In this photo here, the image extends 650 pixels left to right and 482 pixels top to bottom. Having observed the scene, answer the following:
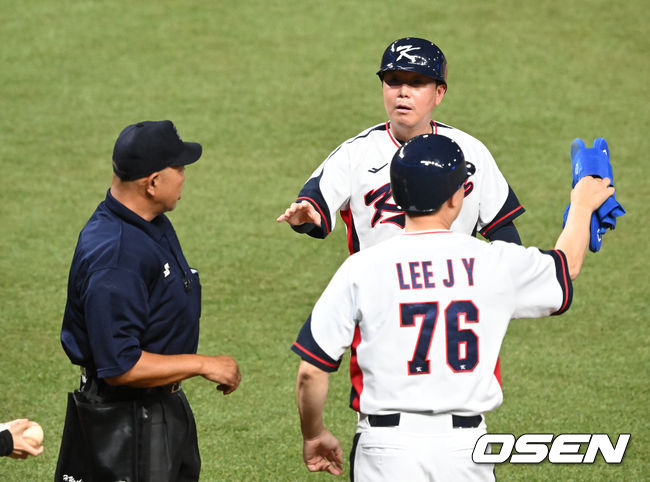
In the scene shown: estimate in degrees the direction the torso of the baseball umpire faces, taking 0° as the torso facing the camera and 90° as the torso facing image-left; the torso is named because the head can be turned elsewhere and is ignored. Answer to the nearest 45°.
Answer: approximately 270°

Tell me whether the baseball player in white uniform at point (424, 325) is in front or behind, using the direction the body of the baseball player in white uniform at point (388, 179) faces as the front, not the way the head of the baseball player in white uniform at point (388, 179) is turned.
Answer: in front

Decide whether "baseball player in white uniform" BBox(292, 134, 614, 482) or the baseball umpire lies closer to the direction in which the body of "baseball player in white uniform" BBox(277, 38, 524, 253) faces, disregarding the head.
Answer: the baseball player in white uniform

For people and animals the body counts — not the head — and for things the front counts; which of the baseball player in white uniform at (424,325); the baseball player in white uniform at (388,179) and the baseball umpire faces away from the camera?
the baseball player in white uniform at (424,325)

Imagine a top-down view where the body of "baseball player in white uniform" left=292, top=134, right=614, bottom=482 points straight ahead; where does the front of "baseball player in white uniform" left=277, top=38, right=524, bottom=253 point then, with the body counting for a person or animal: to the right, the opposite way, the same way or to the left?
the opposite way

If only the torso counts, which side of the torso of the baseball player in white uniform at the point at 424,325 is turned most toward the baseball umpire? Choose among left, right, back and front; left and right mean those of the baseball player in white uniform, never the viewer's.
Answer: left

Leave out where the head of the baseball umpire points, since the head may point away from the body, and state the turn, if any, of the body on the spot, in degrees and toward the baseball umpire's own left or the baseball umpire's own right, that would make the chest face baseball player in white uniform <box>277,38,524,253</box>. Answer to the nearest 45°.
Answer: approximately 45° to the baseball umpire's own left

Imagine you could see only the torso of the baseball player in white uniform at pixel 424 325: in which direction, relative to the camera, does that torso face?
away from the camera

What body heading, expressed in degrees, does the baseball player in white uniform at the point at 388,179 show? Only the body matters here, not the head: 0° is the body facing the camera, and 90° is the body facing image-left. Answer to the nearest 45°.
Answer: approximately 0°

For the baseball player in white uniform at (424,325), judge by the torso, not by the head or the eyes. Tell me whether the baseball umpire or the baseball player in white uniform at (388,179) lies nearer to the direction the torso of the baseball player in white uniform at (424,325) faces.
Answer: the baseball player in white uniform

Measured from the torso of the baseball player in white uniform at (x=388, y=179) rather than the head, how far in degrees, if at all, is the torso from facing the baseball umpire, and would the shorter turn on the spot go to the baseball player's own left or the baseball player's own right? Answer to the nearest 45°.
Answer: approximately 45° to the baseball player's own right

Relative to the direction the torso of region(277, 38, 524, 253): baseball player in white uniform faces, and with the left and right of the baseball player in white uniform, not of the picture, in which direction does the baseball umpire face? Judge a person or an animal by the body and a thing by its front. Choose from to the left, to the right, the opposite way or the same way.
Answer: to the left

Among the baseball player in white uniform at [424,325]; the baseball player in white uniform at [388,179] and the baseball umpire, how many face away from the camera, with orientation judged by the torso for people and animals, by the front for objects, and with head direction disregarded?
1
